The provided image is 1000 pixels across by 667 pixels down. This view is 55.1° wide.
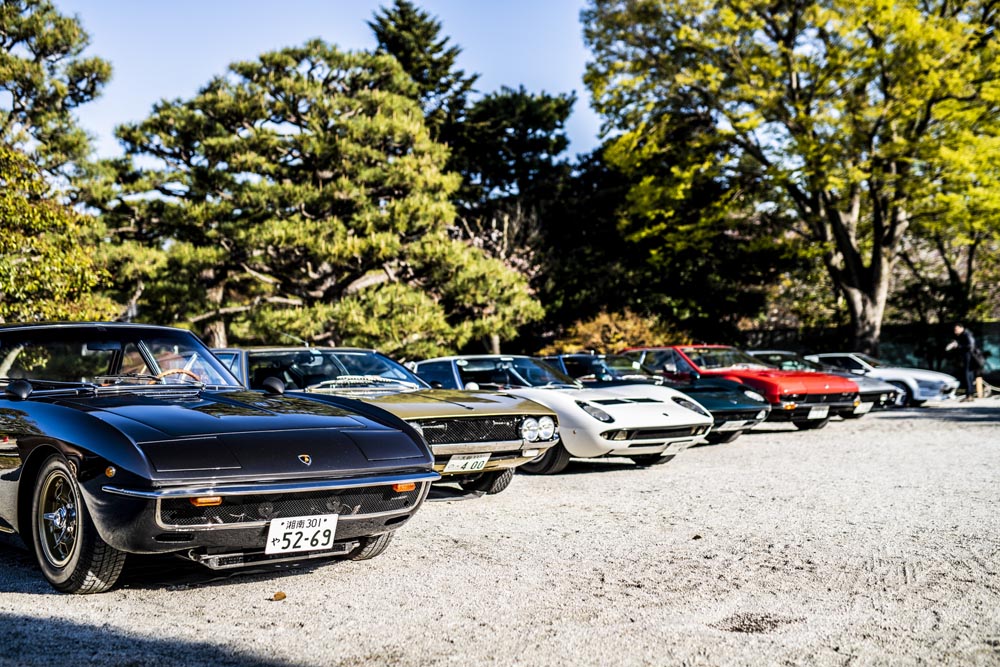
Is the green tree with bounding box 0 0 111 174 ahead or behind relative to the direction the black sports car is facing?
behind

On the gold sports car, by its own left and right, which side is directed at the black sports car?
right

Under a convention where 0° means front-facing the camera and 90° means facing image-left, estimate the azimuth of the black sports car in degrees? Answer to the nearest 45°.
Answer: approximately 315°

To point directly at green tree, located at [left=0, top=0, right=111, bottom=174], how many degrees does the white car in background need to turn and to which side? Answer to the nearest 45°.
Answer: approximately 135° to its right

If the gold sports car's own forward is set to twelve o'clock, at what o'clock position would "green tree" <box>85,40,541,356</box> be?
The green tree is roughly at 7 o'clock from the gold sports car.

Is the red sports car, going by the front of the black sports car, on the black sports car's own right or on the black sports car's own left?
on the black sports car's own left

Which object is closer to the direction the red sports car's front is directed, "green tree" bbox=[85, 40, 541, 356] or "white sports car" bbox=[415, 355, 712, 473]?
the white sports car

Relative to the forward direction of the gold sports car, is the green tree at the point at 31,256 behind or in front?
behind

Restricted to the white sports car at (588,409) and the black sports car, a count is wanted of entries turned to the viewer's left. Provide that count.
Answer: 0

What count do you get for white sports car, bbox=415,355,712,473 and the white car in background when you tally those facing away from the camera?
0

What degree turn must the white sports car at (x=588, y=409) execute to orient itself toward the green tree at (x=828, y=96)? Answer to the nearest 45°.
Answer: approximately 135° to its left

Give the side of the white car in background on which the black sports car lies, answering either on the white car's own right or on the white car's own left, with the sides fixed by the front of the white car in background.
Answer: on the white car's own right

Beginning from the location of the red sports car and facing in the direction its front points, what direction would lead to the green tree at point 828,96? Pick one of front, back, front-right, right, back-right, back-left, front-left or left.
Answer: back-left
